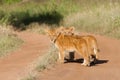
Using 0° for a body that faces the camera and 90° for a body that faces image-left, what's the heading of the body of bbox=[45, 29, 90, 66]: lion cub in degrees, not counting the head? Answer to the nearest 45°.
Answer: approximately 90°
